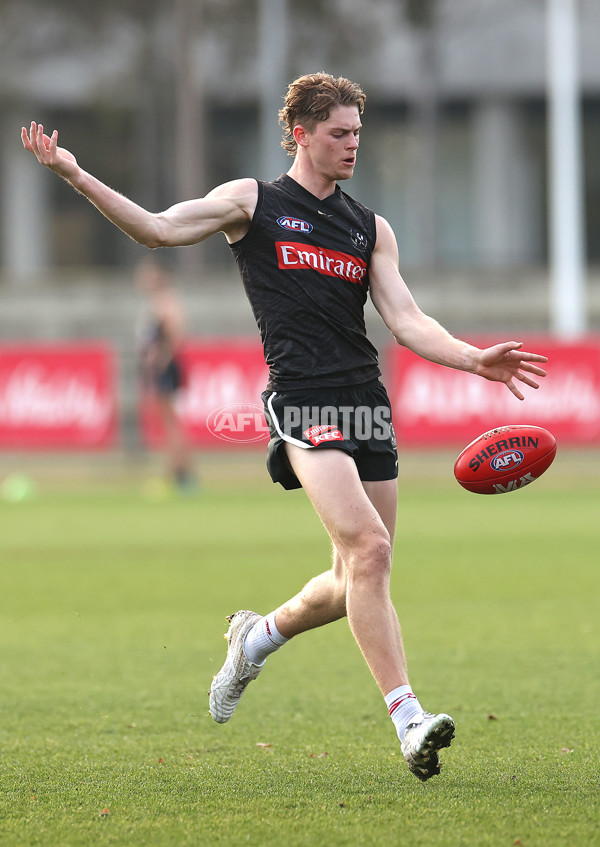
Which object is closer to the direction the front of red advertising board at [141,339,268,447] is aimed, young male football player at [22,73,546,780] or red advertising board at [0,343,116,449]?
the young male football player

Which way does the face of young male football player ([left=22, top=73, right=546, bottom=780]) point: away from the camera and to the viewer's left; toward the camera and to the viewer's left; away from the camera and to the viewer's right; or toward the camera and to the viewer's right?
toward the camera and to the viewer's right

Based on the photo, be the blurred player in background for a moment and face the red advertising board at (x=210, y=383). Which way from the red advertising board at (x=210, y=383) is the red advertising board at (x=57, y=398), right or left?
left

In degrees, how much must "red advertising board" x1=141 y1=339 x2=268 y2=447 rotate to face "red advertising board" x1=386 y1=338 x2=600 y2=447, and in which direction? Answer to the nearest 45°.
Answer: approximately 90° to its left

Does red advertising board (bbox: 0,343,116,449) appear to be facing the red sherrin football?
yes

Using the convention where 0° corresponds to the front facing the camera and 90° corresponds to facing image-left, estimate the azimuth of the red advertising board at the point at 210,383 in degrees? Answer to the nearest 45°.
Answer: approximately 0°

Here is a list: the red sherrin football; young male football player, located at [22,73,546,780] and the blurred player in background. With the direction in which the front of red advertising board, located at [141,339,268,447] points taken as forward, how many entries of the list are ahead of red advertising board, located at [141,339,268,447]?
3
